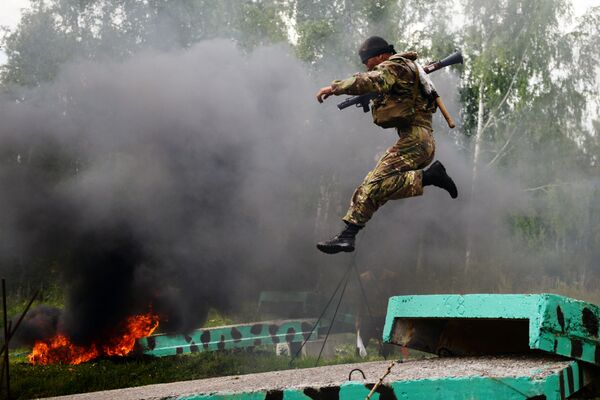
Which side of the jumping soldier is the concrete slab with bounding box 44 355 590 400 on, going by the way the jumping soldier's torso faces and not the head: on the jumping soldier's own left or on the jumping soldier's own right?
on the jumping soldier's own left

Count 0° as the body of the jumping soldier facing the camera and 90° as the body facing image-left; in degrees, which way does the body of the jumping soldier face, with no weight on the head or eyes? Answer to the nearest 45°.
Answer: approximately 90°

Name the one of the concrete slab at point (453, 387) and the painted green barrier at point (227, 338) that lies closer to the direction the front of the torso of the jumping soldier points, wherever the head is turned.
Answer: the painted green barrier

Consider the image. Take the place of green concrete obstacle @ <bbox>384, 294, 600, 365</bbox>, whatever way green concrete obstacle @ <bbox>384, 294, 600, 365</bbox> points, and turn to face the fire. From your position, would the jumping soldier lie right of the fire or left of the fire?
right

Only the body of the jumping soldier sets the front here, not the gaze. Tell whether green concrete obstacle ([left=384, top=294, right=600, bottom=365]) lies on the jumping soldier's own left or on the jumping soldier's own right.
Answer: on the jumping soldier's own left

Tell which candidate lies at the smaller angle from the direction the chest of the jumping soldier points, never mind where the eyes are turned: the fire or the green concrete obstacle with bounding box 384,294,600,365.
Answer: the fire

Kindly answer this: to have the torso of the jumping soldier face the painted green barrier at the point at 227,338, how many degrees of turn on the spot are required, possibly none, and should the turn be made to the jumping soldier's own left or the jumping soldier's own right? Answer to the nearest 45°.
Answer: approximately 45° to the jumping soldier's own right
